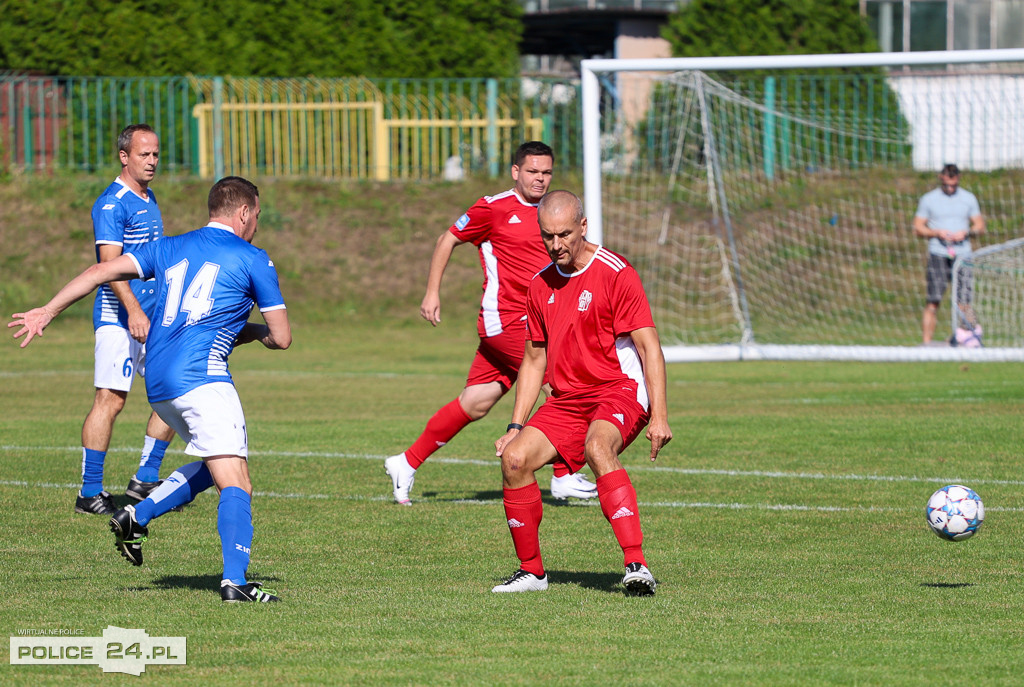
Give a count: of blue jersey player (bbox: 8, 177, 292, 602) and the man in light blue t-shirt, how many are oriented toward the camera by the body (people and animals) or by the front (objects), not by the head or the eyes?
1

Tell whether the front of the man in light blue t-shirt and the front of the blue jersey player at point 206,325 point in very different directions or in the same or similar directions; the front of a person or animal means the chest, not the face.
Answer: very different directions

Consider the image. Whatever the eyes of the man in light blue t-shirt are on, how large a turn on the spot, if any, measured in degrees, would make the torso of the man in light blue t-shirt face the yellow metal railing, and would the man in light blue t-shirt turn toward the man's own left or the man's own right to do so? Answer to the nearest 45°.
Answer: approximately 135° to the man's own right

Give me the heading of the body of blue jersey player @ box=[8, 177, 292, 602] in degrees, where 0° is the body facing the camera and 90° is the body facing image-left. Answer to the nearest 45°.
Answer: approximately 225°

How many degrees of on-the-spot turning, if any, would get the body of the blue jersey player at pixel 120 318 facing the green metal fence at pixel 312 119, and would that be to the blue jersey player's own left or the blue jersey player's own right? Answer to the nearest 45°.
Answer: approximately 135° to the blue jersey player's own left

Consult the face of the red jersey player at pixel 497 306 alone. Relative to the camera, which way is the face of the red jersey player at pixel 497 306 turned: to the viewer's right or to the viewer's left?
to the viewer's right

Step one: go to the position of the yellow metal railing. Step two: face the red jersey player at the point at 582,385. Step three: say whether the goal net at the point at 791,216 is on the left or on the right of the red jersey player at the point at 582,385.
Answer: left

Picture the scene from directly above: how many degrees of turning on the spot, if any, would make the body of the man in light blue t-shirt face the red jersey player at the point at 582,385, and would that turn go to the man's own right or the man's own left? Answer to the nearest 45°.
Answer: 0° — they already face them
